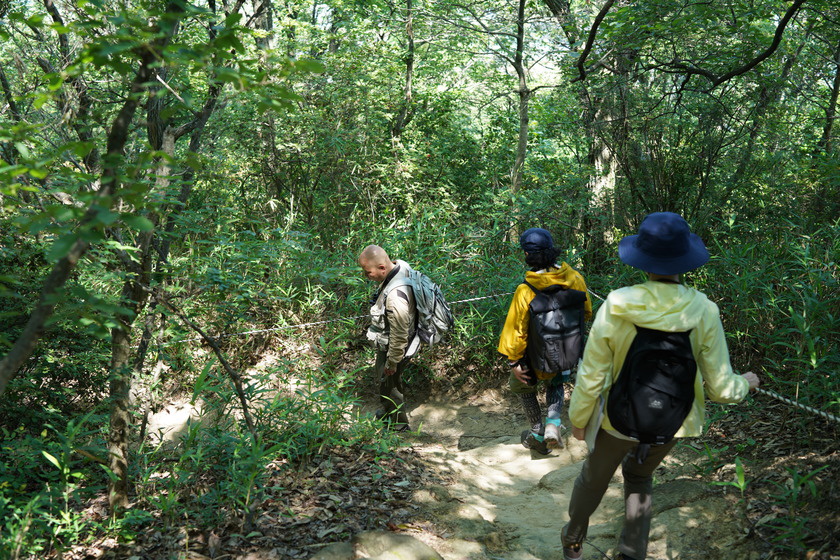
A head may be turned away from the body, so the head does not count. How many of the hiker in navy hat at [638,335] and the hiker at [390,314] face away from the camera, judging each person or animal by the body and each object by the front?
1

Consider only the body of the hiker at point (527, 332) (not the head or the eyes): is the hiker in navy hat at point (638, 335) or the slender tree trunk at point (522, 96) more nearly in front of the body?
the slender tree trunk

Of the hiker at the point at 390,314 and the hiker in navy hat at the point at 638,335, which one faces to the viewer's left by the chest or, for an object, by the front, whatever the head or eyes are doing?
the hiker

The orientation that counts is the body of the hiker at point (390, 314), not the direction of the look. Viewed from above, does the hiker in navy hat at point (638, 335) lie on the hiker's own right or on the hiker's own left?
on the hiker's own left

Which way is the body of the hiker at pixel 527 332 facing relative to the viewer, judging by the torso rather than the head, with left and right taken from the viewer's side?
facing away from the viewer and to the left of the viewer

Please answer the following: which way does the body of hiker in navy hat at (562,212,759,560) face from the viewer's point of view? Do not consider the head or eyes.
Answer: away from the camera

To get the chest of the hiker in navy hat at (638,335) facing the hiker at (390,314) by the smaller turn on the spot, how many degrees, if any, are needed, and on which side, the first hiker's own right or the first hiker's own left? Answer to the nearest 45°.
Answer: approximately 45° to the first hiker's own left

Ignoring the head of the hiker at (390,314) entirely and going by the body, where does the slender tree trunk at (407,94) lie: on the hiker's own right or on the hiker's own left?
on the hiker's own right

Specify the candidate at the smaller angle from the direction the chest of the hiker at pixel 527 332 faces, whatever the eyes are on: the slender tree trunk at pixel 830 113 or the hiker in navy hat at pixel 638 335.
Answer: the slender tree trunk

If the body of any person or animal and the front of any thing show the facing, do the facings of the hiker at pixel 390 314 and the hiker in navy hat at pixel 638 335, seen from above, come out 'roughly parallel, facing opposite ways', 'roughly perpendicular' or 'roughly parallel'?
roughly perpendicular

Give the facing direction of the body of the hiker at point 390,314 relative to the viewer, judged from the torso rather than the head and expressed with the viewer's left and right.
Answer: facing to the left of the viewer

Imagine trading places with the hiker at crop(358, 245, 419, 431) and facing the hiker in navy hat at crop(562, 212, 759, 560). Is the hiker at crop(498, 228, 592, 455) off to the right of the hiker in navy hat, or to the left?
left

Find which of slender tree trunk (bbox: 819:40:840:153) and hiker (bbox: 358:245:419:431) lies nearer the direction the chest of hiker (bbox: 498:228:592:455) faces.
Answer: the hiker
